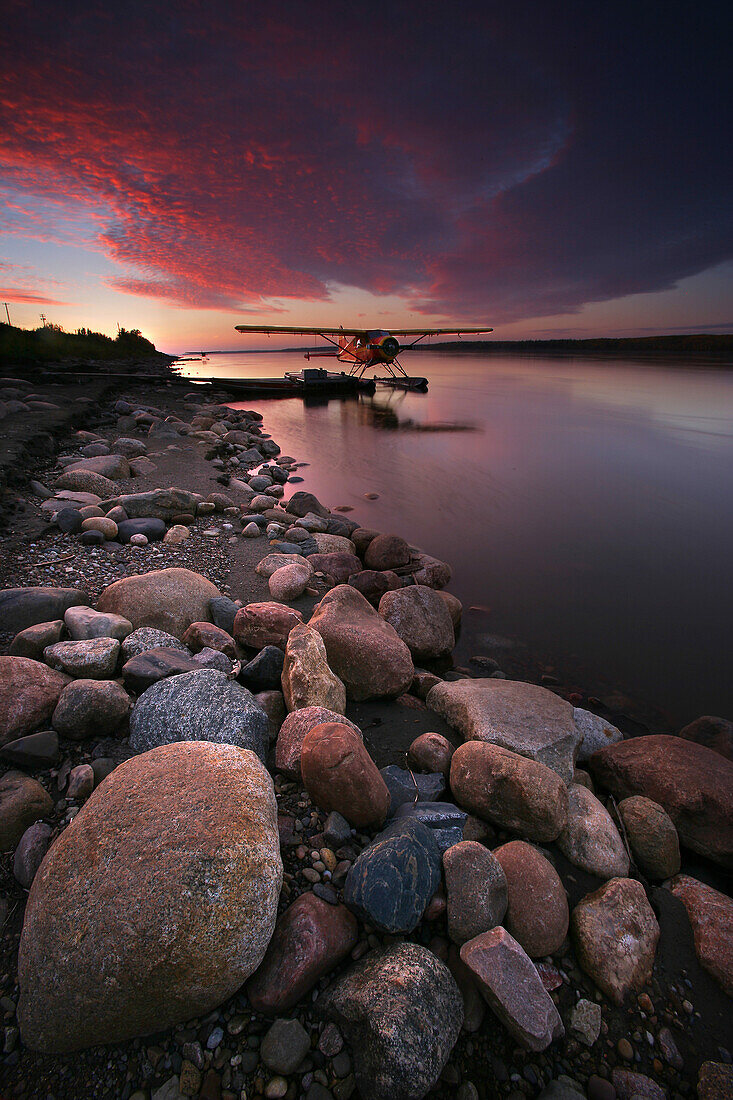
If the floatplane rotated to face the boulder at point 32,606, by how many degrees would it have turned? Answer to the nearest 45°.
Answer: approximately 45° to its right

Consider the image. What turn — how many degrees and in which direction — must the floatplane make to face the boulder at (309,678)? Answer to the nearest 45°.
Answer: approximately 45° to its right

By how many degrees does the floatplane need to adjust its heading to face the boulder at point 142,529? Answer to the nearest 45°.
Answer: approximately 45° to its right

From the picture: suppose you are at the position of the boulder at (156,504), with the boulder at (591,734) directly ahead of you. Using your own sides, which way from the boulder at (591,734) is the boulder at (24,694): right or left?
right

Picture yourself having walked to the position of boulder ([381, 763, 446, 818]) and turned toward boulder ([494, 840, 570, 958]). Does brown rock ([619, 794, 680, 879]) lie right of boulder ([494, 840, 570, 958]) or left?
left

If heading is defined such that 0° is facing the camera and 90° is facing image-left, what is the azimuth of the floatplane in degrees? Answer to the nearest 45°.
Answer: approximately 315°

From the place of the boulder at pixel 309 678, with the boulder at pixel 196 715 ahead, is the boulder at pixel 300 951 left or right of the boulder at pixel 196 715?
left

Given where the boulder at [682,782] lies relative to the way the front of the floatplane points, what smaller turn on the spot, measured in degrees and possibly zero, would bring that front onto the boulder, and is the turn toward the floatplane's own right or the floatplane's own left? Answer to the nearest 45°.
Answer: approximately 45° to the floatplane's own right

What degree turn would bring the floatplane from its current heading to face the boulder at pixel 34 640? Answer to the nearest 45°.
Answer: approximately 45° to its right

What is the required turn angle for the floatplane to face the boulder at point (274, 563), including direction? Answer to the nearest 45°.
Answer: approximately 45° to its right
